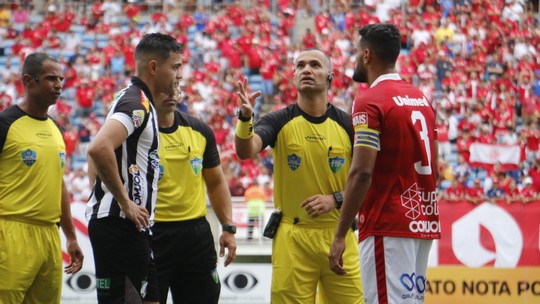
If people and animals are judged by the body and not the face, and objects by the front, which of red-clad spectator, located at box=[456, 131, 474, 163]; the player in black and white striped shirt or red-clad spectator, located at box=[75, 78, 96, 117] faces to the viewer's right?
the player in black and white striped shirt

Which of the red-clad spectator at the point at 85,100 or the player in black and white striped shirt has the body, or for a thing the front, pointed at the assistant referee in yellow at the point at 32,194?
the red-clad spectator

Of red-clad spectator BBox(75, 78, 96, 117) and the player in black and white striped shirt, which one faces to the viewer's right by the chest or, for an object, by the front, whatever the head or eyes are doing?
the player in black and white striped shirt

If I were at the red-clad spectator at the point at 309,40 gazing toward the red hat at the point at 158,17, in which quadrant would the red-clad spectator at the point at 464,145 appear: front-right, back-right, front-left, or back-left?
back-left

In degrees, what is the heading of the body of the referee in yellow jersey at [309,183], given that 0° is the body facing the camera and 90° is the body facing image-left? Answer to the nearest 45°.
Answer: approximately 0°

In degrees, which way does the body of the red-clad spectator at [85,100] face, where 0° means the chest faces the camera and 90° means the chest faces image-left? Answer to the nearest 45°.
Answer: approximately 0°

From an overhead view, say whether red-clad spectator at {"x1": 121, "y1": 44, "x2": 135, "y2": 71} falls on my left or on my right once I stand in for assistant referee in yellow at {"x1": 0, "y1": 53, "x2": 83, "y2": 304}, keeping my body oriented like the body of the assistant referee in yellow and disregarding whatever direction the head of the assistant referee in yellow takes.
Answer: on my left

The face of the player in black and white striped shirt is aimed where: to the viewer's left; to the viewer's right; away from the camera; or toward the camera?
to the viewer's right
